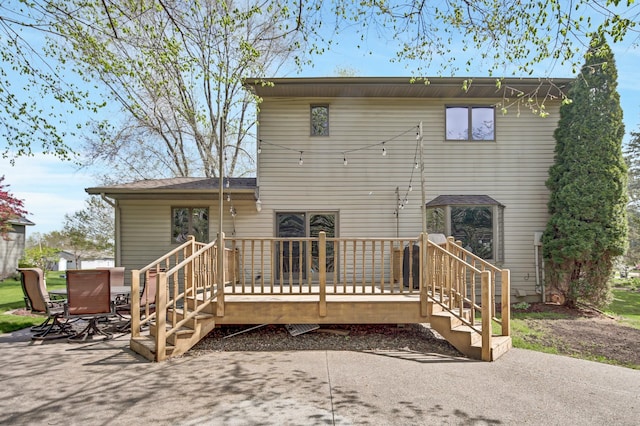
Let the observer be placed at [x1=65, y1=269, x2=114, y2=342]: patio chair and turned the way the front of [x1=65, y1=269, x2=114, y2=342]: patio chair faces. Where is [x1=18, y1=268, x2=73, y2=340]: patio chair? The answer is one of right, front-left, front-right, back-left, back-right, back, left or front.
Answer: front-left

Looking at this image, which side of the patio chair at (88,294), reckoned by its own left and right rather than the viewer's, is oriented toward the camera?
back

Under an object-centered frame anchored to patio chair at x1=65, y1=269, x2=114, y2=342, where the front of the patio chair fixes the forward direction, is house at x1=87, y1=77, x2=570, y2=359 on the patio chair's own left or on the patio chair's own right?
on the patio chair's own right

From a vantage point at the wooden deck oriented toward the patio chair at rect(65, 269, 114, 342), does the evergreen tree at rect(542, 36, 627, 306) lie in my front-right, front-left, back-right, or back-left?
back-right

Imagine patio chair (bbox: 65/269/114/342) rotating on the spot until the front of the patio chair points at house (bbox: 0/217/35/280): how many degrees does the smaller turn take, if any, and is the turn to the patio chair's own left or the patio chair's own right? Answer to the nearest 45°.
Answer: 0° — it already faces it

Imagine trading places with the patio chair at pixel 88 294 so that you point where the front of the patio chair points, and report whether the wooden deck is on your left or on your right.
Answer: on your right

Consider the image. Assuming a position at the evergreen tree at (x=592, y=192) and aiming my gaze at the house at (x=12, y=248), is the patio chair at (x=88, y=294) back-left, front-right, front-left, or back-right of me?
front-left

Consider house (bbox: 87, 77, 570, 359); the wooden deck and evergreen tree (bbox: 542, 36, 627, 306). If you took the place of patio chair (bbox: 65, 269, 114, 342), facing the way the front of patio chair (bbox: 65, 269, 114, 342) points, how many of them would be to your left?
0

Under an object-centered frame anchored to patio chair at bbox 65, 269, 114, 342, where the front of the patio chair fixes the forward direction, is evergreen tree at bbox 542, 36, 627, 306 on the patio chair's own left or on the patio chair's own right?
on the patio chair's own right

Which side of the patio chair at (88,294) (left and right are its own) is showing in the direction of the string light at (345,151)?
right
